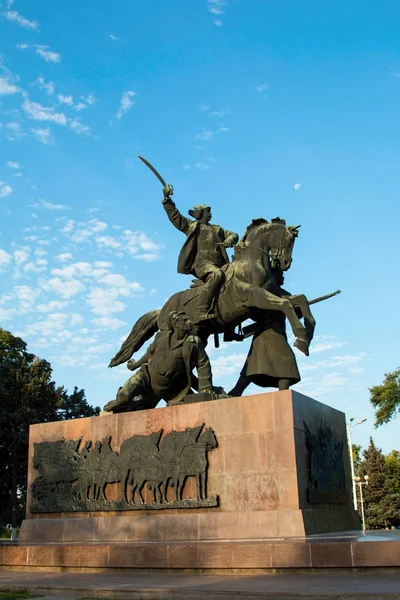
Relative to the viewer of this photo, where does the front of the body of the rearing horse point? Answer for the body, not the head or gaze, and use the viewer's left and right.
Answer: facing to the right of the viewer

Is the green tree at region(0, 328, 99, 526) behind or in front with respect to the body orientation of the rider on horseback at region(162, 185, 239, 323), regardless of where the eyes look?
behind
